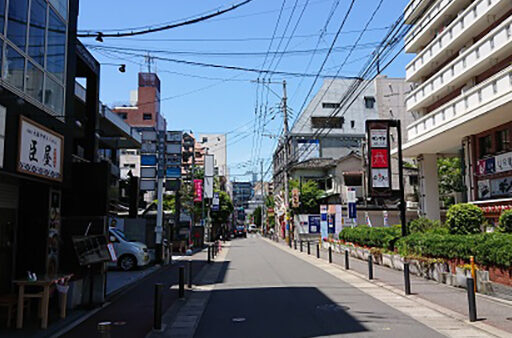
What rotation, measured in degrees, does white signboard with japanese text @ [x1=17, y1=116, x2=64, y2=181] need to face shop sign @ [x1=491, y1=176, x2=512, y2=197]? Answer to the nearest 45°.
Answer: approximately 45° to its left

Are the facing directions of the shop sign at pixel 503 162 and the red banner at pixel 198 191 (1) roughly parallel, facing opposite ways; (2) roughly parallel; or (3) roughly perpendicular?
roughly perpendicular

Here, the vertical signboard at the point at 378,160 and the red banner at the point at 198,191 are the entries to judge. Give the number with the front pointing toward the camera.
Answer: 2

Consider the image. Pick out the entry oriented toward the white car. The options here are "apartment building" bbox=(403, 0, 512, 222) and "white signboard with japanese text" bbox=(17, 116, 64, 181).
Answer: the apartment building

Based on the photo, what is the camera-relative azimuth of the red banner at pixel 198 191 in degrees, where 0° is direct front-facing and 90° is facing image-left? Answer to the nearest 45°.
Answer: approximately 0°

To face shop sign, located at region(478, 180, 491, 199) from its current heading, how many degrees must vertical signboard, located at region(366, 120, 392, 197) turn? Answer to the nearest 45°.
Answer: approximately 135° to its left

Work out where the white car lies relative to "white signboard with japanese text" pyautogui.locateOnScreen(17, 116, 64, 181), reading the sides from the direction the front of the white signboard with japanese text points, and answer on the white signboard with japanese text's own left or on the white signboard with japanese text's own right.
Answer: on the white signboard with japanese text's own left

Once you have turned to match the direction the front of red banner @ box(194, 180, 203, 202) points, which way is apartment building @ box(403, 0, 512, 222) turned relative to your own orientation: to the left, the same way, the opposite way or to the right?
to the right

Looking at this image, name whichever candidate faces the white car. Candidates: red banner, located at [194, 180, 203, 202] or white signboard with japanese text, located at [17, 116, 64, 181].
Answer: the red banner

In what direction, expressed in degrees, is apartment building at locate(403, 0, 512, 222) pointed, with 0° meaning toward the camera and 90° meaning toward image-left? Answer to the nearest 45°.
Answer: approximately 45°
